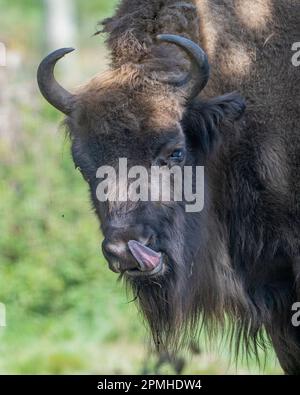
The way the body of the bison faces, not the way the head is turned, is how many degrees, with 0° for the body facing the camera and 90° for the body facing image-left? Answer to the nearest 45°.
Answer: approximately 45°
